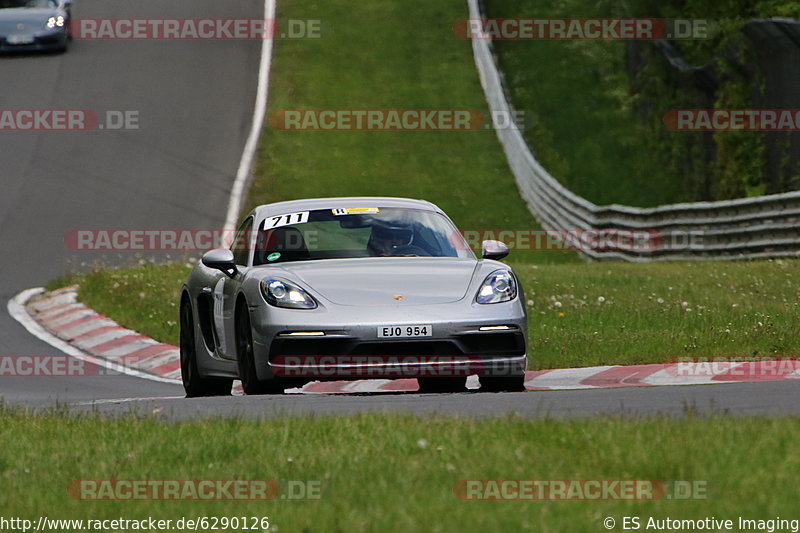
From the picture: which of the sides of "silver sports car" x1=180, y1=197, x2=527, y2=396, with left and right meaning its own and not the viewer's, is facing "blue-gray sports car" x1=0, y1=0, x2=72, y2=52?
back

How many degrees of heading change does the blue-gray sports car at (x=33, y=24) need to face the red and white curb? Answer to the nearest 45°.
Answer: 0° — it already faces it

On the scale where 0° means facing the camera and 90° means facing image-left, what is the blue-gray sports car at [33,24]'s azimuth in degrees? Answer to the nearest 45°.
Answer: approximately 0°

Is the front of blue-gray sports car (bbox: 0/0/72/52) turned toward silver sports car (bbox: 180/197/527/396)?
yes

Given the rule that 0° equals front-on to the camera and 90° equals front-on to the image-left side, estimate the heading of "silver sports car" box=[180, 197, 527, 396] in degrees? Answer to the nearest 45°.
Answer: approximately 0°

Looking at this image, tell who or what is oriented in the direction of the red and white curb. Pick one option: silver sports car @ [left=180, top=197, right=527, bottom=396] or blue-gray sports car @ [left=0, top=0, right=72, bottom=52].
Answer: blue-gray sports car @ [left=0, top=0, right=72, bottom=52]

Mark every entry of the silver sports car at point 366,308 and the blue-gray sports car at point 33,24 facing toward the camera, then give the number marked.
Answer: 2
